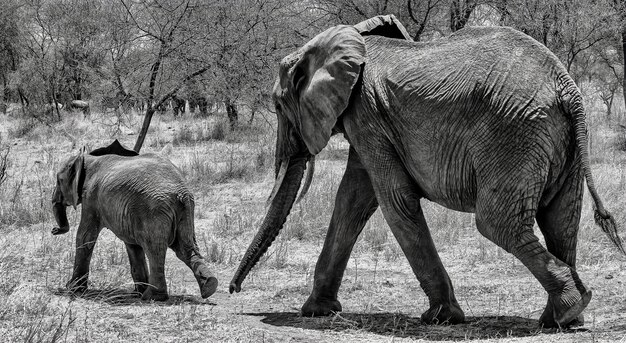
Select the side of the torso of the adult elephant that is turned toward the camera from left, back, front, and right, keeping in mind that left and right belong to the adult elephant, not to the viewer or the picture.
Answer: left

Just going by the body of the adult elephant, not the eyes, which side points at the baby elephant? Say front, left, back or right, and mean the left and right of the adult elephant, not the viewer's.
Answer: front

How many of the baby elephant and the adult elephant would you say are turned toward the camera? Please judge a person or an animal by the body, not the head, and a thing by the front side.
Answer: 0

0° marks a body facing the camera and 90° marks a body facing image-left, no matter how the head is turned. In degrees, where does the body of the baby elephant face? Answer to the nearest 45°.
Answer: approximately 135°

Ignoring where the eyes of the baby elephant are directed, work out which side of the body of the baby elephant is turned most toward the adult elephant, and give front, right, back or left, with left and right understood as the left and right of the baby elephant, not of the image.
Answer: back
